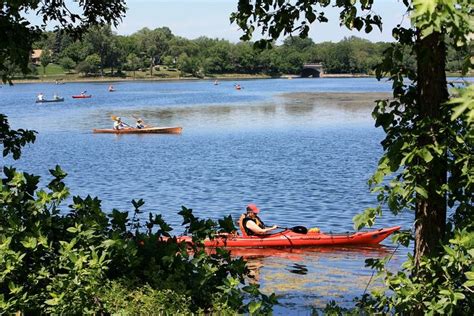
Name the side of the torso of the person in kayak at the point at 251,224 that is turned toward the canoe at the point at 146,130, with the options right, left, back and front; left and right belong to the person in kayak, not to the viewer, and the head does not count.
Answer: left

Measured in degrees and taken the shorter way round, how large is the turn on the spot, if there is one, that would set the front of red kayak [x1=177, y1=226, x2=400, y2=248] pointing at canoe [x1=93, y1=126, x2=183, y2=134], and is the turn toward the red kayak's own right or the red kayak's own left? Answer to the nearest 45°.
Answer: approximately 90° to the red kayak's own left

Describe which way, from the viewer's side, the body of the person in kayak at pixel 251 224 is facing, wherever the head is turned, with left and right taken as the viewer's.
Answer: facing to the right of the viewer

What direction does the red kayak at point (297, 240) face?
to the viewer's right
